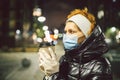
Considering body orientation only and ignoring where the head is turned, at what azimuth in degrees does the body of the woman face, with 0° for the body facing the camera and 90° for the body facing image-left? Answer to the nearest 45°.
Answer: approximately 45°
